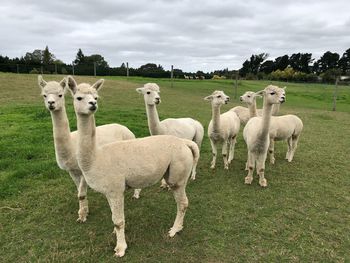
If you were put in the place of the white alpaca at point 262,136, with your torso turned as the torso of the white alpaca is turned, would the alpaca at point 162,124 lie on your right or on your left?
on your right

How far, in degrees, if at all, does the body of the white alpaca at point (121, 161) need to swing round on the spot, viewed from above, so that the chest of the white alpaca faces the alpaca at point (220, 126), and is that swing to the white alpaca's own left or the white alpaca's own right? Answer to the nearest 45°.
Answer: approximately 180°

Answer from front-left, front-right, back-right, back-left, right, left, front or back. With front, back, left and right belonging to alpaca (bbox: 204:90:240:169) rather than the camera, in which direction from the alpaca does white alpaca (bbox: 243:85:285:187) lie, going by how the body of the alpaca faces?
left

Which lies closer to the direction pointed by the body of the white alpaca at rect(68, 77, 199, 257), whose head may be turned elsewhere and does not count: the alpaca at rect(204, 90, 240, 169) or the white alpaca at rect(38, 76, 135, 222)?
the white alpaca

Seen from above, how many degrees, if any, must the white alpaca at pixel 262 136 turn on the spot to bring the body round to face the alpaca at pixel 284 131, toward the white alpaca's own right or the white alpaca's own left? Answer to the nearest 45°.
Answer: approximately 135° to the white alpaca's own left

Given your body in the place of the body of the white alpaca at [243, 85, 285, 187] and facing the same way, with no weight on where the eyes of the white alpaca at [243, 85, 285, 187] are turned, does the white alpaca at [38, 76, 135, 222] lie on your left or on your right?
on your right

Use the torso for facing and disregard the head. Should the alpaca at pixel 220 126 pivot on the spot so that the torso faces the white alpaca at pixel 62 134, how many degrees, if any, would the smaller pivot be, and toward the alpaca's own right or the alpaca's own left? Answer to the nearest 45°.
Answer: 0° — it already faces it

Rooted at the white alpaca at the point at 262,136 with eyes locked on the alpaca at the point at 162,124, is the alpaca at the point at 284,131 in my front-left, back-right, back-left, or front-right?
back-right

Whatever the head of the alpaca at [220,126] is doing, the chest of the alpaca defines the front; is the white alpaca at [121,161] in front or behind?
in front

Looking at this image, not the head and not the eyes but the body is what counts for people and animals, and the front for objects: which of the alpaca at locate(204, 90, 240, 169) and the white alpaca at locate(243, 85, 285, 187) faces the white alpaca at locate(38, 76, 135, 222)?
the alpaca

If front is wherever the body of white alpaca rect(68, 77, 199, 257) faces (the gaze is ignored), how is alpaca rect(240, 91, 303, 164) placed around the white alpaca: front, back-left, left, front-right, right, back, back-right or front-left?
back

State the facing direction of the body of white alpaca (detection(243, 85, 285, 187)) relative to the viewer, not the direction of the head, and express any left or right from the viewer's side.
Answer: facing the viewer and to the right of the viewer

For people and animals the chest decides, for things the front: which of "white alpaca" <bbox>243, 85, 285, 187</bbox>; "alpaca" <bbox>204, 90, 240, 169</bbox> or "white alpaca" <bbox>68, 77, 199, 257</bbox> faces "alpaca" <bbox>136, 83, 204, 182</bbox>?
"alpaca" <bbox>204, 90, 240, 169</bbox>

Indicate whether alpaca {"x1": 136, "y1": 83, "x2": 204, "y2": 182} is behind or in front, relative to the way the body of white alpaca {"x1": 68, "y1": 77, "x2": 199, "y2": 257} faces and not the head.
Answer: behind

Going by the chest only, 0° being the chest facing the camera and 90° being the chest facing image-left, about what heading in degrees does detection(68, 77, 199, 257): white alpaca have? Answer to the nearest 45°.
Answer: approximately 45°
